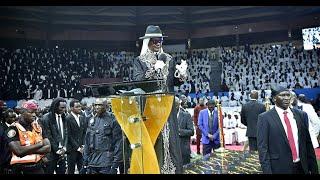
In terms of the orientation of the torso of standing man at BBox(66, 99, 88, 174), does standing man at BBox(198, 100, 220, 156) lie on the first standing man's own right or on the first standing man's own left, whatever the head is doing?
on the first standing man's own left

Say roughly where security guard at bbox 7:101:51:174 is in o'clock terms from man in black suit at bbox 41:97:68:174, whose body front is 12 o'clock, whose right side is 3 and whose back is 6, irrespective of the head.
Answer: The security guard is roughly at 2 o'clock from the man in black suit.

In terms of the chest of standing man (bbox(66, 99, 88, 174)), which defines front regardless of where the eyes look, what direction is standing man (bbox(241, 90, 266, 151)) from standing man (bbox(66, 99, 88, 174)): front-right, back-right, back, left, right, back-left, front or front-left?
front-left

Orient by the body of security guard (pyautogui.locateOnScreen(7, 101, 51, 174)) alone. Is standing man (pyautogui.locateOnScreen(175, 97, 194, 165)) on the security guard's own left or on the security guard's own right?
on the security guard's own left

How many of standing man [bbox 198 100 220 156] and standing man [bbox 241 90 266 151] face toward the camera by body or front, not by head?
1

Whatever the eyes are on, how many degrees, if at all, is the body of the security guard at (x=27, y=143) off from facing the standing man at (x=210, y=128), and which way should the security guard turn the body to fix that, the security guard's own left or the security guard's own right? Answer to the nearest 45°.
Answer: approximately 90° to the security guard's own left

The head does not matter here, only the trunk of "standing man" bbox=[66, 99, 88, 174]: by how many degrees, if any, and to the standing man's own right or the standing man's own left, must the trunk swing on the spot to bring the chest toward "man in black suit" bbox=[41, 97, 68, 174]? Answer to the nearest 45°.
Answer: approximately 90° to the standing man's own right

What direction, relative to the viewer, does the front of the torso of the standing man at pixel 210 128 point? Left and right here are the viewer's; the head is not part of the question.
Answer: facing the viewer
